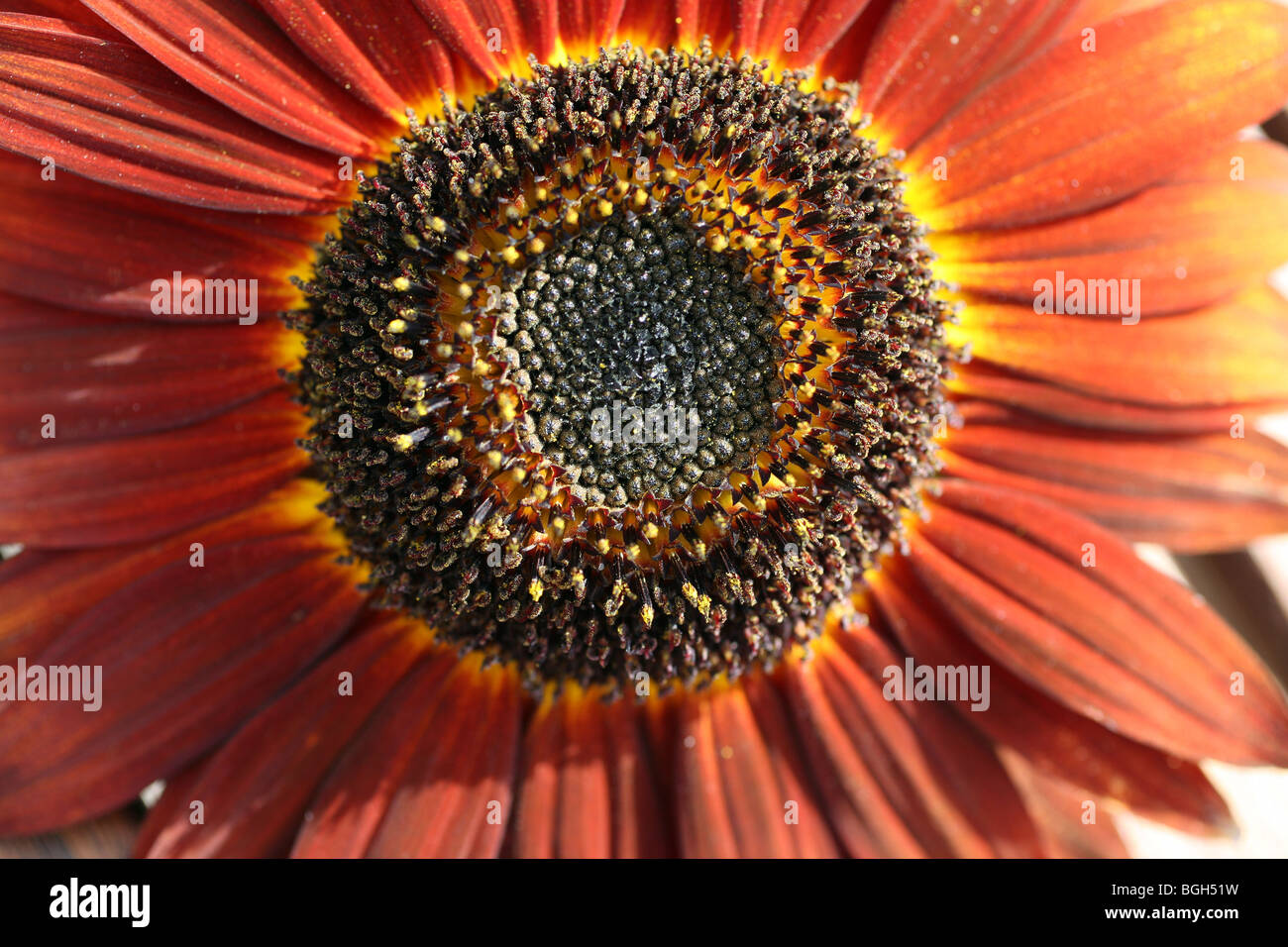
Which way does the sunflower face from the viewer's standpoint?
toward the camera
